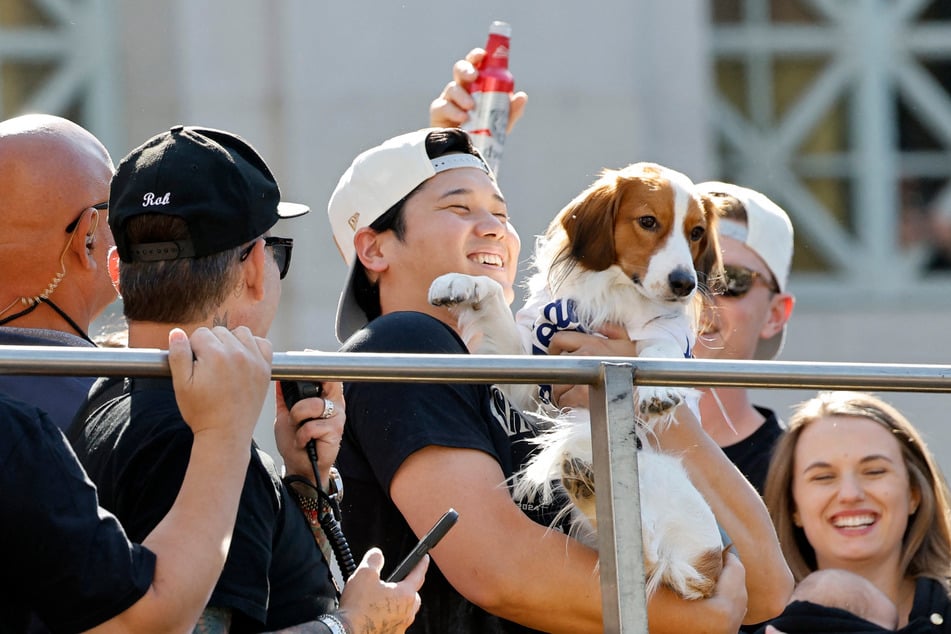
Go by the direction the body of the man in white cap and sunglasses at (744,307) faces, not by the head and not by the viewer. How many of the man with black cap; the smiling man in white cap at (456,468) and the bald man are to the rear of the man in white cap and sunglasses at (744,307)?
0

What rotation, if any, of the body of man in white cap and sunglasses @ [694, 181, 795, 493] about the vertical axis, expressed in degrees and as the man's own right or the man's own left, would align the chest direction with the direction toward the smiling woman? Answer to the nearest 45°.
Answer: approximately 90° to the man's own left

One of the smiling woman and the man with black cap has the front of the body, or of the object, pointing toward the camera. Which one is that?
the smiling woman

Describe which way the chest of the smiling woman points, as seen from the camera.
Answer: toward the camera

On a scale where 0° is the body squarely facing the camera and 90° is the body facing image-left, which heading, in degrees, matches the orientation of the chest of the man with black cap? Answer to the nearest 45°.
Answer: approximately 225°

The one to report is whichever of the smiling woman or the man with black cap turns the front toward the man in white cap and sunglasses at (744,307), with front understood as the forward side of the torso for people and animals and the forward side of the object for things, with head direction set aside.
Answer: the man with black cap

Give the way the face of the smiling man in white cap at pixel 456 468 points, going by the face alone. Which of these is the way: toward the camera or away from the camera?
toward the camera

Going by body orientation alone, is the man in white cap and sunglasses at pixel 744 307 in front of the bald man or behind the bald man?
in front

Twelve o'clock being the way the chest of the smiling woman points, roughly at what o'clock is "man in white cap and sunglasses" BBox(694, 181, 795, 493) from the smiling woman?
The man in white cap and sunglasses is roughly at 5 o'clock from the smiling woman.

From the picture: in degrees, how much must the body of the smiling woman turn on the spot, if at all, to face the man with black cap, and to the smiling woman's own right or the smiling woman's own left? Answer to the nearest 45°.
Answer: approximately 45° to the smiling woman's own right

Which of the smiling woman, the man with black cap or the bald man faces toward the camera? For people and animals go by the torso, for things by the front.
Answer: the smiling woman

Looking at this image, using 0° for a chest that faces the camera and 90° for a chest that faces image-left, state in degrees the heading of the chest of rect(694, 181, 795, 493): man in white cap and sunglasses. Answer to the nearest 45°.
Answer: approximately 45°

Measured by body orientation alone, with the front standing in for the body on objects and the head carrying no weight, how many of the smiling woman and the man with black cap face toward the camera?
1

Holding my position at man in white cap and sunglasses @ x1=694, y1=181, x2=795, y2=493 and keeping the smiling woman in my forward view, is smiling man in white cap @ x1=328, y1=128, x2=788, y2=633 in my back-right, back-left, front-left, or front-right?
front-right

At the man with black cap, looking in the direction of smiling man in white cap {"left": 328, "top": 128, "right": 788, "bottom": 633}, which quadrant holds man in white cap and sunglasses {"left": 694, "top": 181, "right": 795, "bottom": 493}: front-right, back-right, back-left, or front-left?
front-left

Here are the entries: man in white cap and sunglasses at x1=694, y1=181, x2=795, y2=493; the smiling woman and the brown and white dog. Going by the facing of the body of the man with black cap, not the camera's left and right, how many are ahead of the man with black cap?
3

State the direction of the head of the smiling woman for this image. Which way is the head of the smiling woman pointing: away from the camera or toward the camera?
toward the camera

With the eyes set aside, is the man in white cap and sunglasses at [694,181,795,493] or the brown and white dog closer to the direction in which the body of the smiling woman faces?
the brown and white dog

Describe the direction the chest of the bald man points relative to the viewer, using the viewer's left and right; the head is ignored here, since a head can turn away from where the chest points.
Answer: facing away from the viewer and to the right of the viewer

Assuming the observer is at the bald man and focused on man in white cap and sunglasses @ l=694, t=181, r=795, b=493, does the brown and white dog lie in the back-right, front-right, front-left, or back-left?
front-right
